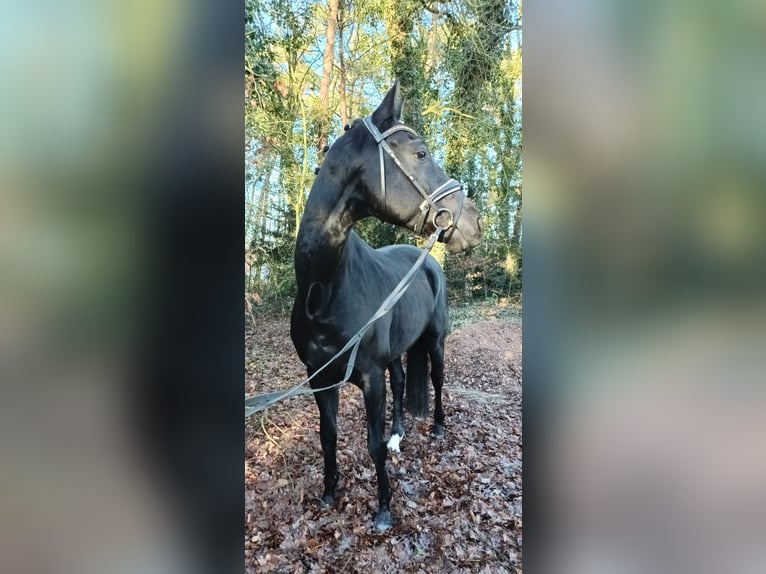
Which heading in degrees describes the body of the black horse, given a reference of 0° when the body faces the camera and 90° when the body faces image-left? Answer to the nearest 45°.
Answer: approximately 45°
